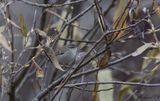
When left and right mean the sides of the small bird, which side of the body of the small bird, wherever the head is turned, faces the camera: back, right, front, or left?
right
